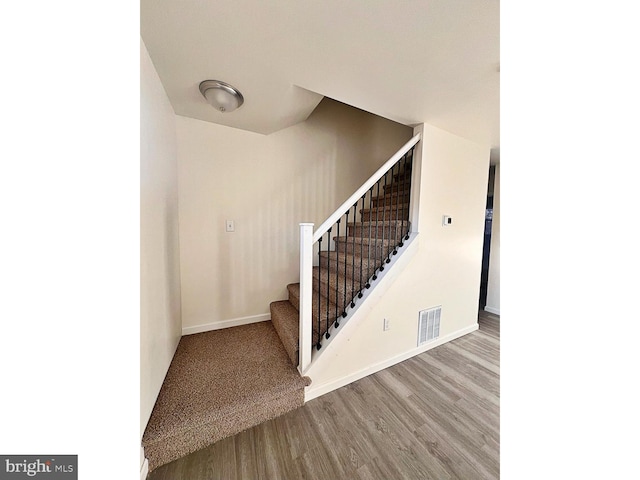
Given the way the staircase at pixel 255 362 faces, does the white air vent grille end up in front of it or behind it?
behind

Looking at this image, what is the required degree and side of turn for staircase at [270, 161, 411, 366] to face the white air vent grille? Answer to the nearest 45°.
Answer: approximately 135° to its left

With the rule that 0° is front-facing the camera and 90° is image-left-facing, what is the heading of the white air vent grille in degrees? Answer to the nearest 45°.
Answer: approximately 315°

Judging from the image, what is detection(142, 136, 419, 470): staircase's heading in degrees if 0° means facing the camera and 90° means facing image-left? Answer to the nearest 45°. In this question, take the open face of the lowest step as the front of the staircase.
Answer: approximately 45°

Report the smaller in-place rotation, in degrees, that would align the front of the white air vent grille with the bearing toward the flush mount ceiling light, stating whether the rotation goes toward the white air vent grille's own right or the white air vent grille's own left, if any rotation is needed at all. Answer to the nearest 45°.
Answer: approximately 90° to the white air vent grille's own right

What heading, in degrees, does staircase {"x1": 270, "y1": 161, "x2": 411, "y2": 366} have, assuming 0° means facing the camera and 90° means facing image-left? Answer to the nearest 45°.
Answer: approximately 45°

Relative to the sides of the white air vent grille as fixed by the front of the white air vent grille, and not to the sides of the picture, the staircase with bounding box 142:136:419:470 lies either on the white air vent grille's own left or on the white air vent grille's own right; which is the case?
on the white air vent grille's own right
